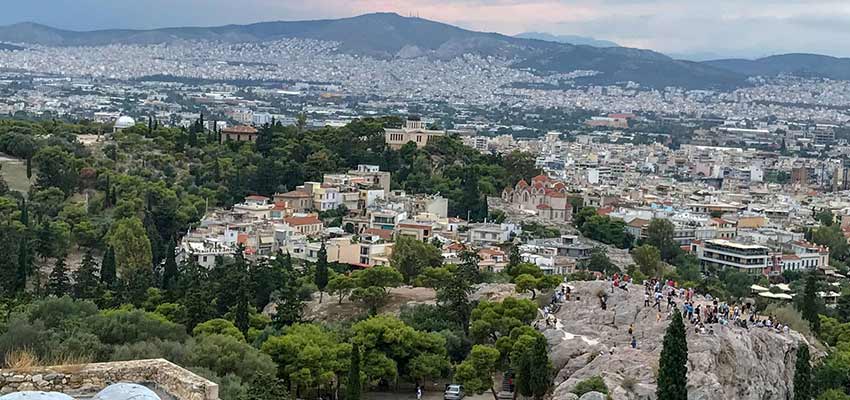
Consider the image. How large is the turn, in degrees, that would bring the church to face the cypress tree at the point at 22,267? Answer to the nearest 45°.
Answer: approximately 90° to its left

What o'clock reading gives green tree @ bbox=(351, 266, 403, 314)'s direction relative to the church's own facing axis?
The green tree is roughly at 8 o'clock from the church.

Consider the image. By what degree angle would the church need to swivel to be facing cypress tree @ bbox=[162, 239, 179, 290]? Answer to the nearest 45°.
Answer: approximately 90° to its left

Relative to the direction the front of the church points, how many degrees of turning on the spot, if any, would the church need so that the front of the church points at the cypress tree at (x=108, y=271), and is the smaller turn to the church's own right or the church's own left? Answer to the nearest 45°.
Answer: approximately 90° to the church's own left

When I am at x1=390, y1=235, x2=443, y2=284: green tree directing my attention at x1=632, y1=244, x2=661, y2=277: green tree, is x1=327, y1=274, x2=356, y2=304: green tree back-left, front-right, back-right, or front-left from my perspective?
back-right

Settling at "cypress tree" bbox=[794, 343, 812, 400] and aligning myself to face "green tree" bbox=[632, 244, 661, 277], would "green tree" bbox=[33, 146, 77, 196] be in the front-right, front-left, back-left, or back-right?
front-left

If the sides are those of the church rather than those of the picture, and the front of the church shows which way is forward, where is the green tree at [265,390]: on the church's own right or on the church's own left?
on the church's own left
